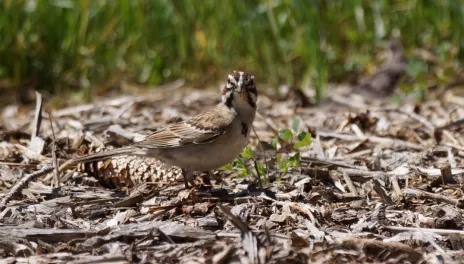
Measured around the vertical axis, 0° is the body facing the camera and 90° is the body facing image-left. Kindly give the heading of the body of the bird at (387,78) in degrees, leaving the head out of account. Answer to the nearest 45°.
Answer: approximately 270°

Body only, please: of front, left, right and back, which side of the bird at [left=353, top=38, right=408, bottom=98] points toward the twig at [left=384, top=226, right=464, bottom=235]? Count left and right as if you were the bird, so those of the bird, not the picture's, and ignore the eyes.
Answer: right

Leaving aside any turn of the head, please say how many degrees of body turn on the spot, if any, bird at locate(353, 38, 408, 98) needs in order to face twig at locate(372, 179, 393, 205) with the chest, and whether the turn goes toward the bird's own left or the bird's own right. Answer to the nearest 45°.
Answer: approximately 90° to the bird's own right

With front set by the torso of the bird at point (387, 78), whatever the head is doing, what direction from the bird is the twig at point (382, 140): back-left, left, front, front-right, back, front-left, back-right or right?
right

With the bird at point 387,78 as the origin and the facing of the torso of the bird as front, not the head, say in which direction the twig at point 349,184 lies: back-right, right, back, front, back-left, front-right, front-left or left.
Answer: right

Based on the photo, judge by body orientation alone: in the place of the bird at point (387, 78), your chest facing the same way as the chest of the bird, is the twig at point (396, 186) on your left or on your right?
on your right
